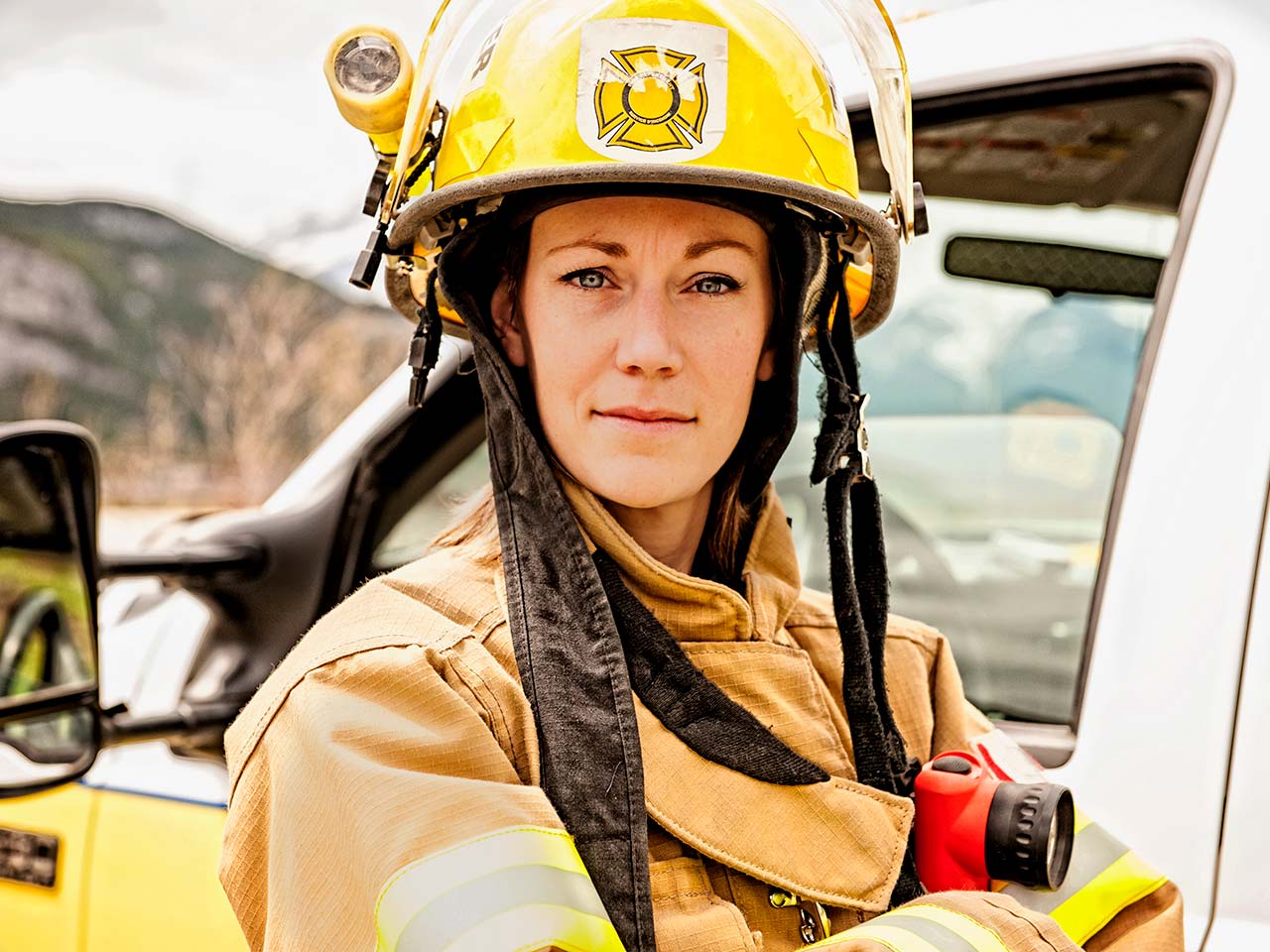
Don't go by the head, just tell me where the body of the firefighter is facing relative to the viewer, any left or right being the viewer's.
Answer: facing the viewer and to the right of the viewer
